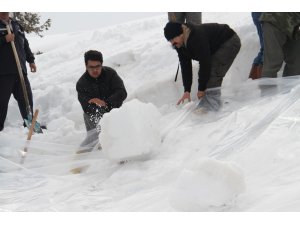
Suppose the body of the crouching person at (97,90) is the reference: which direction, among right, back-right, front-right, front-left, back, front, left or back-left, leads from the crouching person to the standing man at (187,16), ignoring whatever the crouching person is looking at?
back-left

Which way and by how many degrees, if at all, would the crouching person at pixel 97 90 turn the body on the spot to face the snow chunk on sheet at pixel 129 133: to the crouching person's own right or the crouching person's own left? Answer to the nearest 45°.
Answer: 0° — they already face it

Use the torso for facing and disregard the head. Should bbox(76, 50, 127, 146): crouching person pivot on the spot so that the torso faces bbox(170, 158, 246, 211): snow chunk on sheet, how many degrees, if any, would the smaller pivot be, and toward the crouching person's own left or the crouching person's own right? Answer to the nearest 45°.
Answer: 0° — they already face it

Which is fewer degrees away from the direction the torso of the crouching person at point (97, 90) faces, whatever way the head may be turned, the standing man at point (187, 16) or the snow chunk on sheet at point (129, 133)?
the snow chunk on sheet

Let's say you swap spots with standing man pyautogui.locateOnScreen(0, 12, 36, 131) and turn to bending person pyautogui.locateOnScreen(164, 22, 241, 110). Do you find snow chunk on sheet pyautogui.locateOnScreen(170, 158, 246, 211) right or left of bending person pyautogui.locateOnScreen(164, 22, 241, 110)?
right

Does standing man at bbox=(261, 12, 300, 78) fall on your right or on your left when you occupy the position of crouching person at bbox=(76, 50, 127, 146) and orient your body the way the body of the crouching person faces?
on your left

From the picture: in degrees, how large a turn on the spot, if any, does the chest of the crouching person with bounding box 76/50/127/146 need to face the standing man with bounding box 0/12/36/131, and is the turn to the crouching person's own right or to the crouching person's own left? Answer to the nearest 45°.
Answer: approximately 135° to the crouching person's own right

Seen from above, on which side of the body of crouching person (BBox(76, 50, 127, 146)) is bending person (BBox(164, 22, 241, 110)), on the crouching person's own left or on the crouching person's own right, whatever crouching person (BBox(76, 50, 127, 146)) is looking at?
on the crouching person's own left

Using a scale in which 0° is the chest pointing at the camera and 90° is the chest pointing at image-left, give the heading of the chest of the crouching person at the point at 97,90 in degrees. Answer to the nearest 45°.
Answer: approximately 0°

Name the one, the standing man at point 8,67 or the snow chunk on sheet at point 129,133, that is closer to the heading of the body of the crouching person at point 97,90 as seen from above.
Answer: the snow chunk on sheet

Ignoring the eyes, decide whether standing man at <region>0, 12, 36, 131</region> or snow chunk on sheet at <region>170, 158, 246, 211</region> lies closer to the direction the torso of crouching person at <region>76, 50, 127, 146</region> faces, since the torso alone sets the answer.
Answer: the snow chunk on sheet

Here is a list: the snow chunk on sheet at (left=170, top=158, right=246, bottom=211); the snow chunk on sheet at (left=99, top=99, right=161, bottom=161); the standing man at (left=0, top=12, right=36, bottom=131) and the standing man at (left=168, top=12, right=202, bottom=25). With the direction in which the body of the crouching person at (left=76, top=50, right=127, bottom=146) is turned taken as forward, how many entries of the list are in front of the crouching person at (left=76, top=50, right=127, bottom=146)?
2
